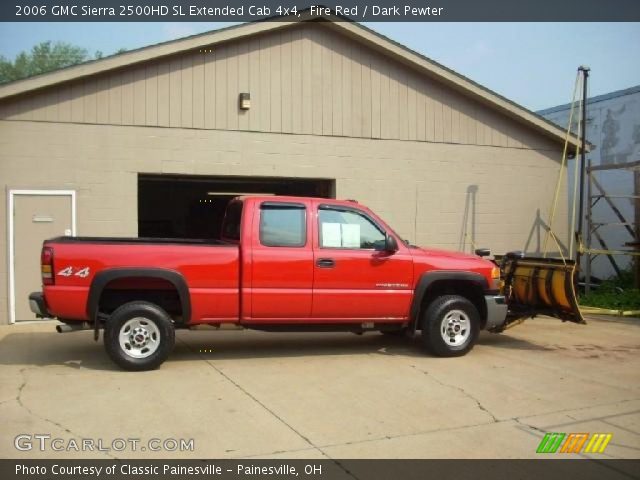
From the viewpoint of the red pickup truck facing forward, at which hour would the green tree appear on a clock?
The green tree is roughly at 8 o'clock from the red pickup truck.

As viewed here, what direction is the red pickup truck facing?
to the viewer's right
